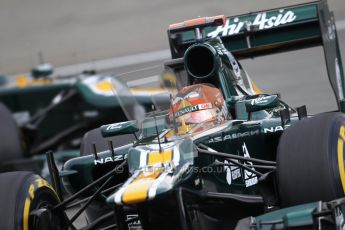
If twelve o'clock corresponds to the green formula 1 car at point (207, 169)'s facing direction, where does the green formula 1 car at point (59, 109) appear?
the green formula 1 car at point (59, 109) is roughly at 4 o'clock from the green formula 1 car at point (207, 169).

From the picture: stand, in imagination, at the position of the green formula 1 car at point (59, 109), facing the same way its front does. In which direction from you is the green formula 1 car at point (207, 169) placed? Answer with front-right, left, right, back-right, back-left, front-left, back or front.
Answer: front-right

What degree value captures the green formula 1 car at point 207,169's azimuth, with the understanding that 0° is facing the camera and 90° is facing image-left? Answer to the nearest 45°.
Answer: approximately 45°

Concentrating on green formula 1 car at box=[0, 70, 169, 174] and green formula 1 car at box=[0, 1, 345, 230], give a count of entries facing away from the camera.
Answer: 0
